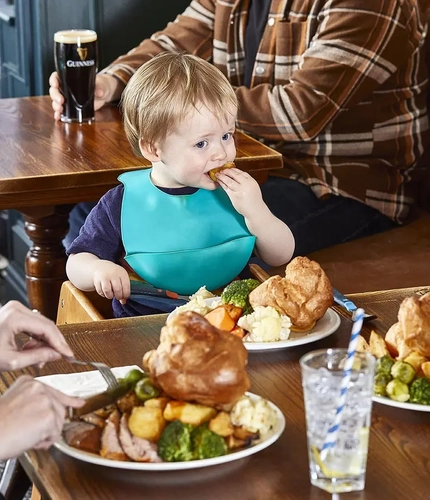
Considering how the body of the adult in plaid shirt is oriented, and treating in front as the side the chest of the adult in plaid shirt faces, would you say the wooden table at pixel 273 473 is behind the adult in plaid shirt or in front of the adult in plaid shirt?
in front

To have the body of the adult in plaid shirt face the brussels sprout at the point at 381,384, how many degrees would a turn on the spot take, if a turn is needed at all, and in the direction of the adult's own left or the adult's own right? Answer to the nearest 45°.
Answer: approximately 45° to the adult's own left

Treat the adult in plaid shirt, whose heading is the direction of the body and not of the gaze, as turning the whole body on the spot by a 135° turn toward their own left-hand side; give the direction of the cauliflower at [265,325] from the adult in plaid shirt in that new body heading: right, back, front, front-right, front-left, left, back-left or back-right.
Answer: right

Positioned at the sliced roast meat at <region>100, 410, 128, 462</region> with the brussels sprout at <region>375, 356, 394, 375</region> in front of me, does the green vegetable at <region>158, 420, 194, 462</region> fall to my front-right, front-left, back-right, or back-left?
front-right

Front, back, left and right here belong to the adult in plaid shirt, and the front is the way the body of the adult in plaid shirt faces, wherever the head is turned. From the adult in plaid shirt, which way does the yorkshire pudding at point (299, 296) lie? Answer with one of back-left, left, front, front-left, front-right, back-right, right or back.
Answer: front-left

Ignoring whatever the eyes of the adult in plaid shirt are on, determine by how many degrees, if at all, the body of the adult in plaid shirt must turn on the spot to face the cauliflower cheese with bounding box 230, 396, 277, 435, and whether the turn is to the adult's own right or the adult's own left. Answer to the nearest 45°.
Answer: approximately 45° to the adult's own left

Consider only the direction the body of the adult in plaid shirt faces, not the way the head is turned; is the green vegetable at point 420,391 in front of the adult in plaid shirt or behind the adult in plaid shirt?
in front

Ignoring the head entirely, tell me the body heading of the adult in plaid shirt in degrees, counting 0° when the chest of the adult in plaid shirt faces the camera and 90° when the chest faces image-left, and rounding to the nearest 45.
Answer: approximately 45°

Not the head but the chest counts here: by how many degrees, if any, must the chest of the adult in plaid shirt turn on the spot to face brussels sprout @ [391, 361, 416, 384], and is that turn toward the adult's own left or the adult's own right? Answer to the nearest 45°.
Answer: approximately 45° to the adult's own left

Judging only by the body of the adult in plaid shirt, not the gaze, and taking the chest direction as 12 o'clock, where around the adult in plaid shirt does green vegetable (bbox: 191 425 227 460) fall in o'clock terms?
The green vegetable is roughly at 11 o'clock from the adult in plaid shirt.
